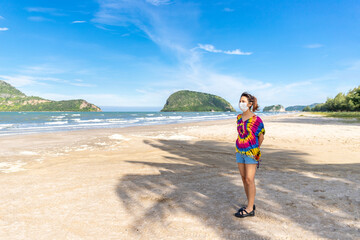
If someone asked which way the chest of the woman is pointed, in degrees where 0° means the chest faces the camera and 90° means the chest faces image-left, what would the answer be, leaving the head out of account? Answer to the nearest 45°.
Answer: approximately 45°
